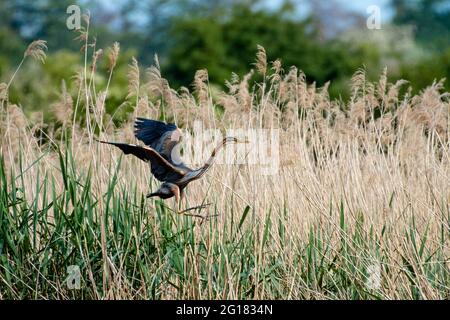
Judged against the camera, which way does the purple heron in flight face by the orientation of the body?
to the viewer's right

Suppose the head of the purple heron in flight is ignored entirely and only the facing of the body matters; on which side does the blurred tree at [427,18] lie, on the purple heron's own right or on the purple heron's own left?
on the purple heron's own left
